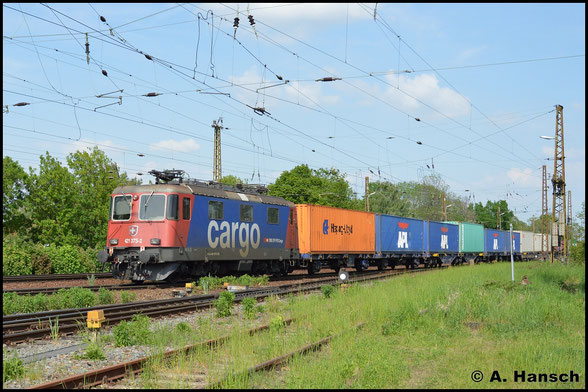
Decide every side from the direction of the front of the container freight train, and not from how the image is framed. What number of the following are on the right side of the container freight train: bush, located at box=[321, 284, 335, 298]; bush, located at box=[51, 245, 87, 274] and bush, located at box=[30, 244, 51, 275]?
2

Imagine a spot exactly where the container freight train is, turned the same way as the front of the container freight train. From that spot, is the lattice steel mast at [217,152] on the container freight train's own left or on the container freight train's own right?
on the container freight train's own right

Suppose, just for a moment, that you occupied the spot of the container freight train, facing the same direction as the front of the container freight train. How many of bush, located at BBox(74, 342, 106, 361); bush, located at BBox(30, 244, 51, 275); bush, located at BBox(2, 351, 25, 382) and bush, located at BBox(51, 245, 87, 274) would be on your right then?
2

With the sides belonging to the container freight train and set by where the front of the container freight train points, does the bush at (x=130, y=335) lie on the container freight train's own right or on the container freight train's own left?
on the container freight train's own left

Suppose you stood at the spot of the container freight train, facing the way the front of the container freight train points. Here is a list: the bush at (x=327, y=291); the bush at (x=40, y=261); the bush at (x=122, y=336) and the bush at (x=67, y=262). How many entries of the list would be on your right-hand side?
2

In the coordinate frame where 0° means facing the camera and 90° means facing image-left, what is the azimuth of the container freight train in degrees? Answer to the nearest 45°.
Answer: approximately 45°

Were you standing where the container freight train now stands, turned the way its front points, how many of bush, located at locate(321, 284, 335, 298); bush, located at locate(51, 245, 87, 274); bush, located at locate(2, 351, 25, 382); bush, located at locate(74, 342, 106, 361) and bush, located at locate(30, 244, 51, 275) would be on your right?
2

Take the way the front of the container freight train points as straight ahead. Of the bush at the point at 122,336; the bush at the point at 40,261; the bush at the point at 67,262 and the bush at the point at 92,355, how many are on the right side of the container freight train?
2

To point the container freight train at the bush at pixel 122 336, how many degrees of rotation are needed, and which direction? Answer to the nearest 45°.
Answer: approximately 45° to its left

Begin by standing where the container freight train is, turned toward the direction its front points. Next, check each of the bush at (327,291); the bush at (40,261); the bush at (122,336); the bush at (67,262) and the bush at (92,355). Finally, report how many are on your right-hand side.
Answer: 2

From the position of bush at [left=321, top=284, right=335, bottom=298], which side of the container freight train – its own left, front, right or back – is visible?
left

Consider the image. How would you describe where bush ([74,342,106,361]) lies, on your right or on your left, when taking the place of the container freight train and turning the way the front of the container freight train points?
on your left
